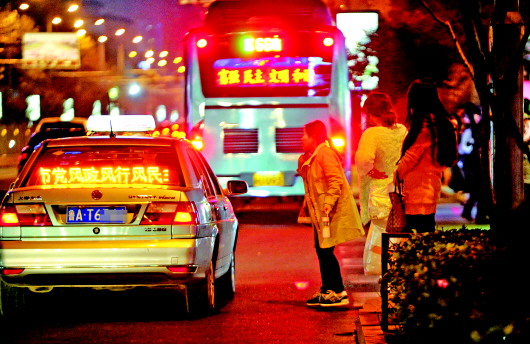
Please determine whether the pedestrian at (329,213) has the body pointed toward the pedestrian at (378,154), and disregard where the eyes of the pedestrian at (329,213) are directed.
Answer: no

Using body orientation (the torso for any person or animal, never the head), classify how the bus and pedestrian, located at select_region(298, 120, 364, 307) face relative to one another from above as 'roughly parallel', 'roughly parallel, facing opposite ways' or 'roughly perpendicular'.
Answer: roughly perpendicular

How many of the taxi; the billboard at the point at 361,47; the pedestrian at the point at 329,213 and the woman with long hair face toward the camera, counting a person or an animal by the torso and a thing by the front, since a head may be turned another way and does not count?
1

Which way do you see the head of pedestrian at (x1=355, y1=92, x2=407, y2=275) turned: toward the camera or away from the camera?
away from the camera

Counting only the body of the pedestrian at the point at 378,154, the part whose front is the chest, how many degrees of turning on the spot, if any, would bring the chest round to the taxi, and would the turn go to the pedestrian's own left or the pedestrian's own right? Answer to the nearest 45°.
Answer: approximately 90° to the pedestrian's own left

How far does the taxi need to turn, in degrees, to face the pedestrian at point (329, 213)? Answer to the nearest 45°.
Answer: approximately 90° to its right

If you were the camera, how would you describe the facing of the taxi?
facing away from the viewer

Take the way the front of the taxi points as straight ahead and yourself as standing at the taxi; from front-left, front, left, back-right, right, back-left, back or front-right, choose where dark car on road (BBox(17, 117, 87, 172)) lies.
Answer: front

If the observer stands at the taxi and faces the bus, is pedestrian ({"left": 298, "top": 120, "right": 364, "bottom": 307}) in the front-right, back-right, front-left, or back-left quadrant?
front-right

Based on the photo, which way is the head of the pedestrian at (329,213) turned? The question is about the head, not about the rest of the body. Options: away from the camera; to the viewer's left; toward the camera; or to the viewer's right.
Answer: to the viewer's left

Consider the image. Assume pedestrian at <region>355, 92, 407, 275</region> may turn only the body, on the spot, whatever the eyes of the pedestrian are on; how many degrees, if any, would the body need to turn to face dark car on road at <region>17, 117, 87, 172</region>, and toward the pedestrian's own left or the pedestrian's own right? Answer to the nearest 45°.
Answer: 0° — they already face it

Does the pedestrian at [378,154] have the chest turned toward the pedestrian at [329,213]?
no

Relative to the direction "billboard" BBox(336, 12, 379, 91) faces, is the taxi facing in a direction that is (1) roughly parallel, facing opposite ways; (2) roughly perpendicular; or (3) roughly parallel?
roughly parallel, facing opposite ways

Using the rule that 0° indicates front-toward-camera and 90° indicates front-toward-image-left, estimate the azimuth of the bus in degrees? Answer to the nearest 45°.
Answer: approximately 180°

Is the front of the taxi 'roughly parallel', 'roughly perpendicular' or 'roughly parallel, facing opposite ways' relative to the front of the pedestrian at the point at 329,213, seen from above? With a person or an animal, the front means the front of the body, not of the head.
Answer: roughly perpendicular

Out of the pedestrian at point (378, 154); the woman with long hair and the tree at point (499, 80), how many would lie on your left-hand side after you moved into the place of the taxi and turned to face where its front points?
0

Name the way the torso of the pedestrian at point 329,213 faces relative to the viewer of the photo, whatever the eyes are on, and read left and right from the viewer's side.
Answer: facing to the left of the viewer

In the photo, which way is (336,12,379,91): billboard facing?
toward the camera

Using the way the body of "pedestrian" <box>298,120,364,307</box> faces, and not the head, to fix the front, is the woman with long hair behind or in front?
behind

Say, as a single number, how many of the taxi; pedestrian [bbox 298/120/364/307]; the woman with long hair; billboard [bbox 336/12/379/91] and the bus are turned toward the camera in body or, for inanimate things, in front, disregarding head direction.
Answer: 1
